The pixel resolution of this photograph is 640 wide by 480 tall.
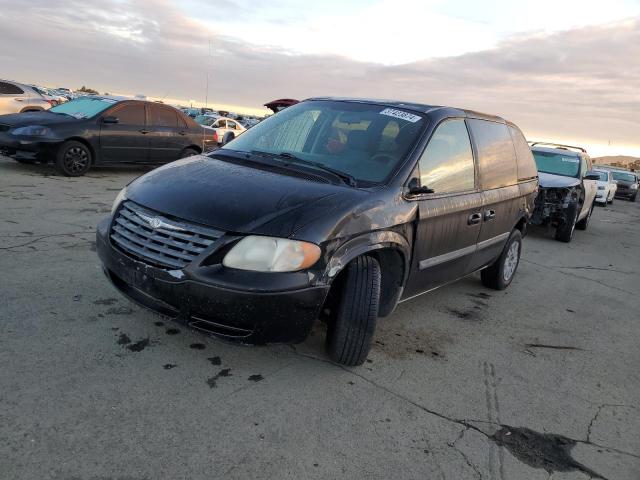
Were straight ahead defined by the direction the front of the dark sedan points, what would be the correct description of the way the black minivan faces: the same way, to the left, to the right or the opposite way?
the same way

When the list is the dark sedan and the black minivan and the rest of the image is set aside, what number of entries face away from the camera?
0

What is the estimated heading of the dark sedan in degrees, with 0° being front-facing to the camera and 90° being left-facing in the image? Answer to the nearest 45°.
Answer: approximately 45°

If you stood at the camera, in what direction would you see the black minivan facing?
facing the viewer and to the left of the viewer

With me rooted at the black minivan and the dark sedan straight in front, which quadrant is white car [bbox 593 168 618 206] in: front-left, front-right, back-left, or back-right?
front-right

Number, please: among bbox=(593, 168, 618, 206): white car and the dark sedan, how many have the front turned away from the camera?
0

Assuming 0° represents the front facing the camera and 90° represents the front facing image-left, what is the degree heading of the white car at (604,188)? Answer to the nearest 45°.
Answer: approximately 45°

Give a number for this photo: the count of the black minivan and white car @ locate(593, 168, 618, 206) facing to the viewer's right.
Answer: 0

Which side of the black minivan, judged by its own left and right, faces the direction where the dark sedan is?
right
